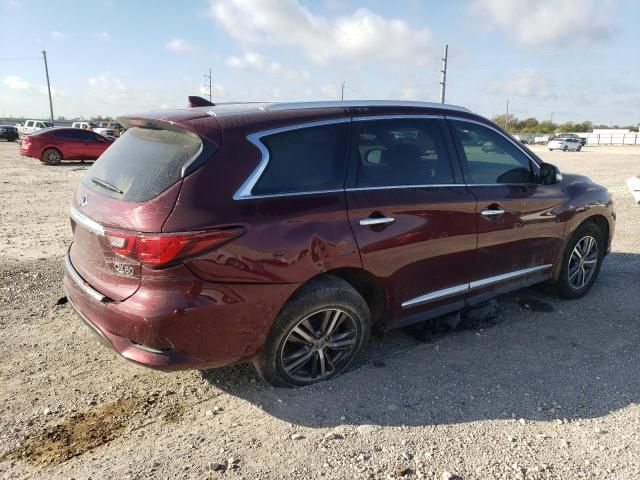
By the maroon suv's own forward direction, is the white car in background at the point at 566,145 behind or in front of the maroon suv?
in front

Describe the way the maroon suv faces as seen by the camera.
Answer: facing away from the viewer and to the right of the viewer
